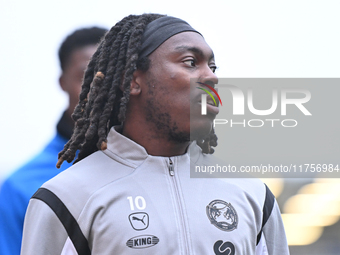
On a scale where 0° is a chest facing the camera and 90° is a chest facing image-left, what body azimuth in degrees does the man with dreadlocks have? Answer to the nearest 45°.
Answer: approximately 315°

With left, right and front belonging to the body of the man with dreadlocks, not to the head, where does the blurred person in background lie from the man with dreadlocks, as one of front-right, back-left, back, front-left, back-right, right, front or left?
back

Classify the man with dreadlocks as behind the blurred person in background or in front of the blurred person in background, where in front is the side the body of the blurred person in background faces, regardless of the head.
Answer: in front

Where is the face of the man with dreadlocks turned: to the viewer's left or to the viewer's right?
to the viewer's right

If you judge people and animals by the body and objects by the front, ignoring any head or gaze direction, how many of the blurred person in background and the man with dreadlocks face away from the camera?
0
